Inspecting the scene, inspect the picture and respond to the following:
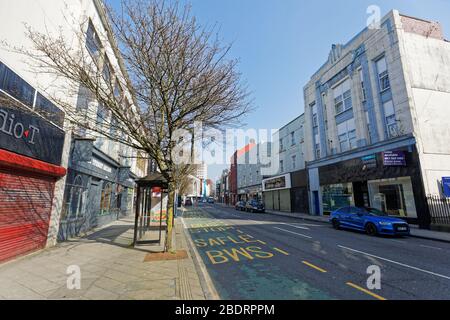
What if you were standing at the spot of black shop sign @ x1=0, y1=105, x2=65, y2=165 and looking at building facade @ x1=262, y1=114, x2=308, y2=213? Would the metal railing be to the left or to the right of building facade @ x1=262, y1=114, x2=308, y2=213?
right

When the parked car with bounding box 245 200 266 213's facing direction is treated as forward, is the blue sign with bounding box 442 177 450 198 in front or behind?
in front

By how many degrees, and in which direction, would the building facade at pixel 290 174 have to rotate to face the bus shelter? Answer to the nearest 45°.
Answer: approximately 45° to its left

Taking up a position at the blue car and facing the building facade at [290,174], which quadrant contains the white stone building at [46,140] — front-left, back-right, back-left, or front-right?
back-left

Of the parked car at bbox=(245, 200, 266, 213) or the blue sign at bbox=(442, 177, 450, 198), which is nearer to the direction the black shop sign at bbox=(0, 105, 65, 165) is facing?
the blue sign

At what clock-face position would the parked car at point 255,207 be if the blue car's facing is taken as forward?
The parked car is roughly at 6 o'clock from the blue car.

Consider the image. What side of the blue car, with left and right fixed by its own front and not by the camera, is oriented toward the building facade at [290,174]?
back

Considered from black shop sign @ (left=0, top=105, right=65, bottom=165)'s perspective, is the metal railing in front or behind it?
in front

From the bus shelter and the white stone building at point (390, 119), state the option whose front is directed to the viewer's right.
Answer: the bus shelter

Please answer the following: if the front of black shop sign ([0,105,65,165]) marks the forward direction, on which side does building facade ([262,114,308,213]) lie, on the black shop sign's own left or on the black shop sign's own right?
on the black shop sign's own left

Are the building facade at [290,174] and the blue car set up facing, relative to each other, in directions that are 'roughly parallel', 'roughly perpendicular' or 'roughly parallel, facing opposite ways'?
roughly perpendicular

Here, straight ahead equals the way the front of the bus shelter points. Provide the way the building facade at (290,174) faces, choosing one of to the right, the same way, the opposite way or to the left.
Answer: the opposite way

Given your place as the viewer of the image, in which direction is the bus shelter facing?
facing to the right of the viewer

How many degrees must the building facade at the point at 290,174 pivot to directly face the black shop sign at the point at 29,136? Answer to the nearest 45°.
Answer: approximately 45° to its left

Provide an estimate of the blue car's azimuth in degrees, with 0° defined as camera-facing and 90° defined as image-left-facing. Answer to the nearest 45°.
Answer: approximately 315°

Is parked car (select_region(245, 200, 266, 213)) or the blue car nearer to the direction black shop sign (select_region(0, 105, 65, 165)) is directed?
the blue car

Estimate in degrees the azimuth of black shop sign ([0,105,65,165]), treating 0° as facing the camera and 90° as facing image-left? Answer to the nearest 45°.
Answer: approximately 315°
